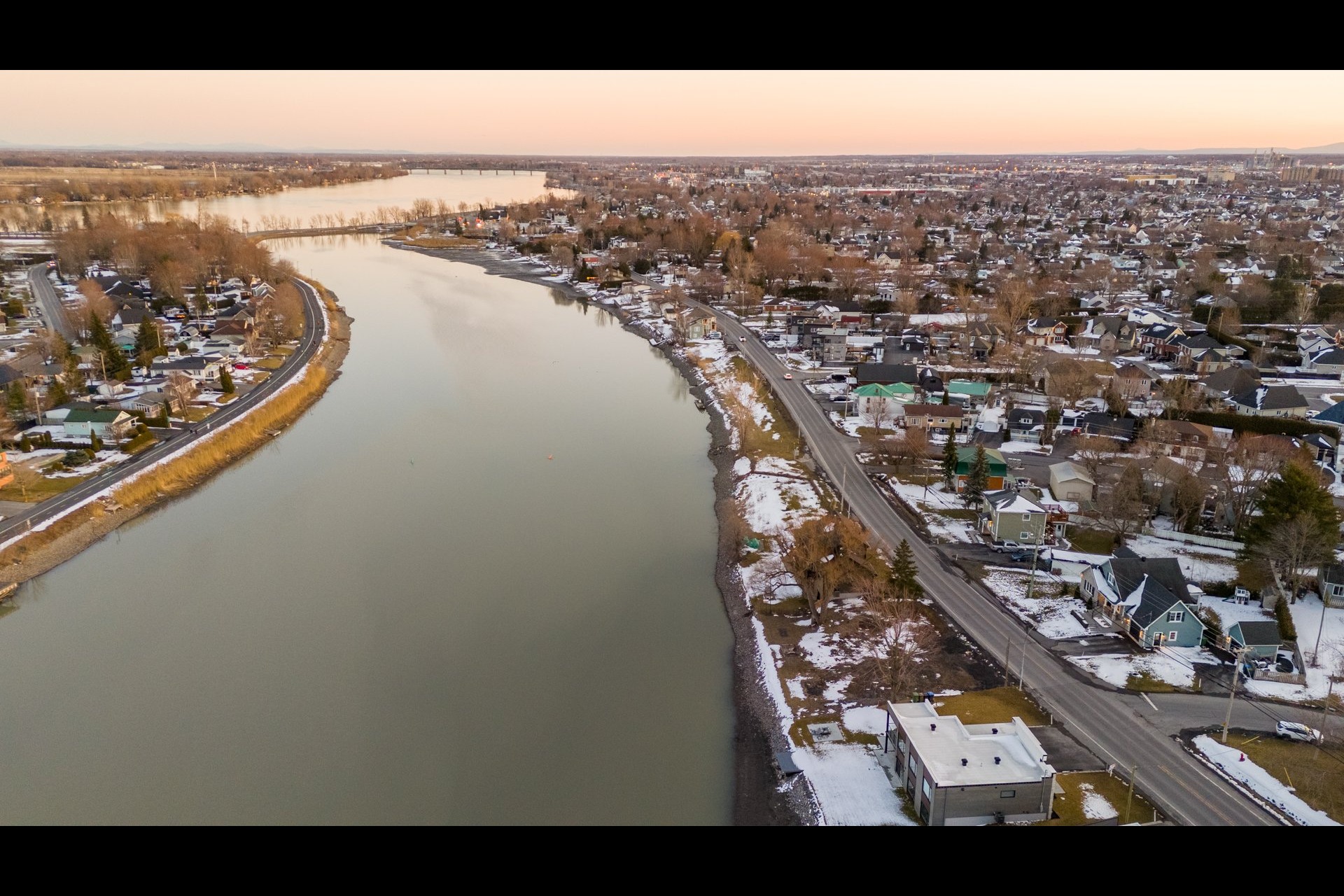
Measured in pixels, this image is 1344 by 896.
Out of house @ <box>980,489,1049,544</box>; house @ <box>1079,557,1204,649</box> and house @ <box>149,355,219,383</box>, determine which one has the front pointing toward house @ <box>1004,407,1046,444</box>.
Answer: house @ <box>149,355,219,383</box>

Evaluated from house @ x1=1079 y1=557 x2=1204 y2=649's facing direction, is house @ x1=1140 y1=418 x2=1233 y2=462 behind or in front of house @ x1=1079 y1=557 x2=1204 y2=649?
behind

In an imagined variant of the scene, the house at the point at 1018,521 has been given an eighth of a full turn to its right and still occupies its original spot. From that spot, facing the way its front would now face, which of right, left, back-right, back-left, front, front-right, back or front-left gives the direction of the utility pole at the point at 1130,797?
back-left

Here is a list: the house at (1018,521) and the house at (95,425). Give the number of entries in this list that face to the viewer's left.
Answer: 1

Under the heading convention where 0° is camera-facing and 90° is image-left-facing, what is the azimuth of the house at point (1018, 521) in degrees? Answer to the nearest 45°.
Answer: approximately 90°

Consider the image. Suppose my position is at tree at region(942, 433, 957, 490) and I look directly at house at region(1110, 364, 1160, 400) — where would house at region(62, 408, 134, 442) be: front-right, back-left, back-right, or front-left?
back-left

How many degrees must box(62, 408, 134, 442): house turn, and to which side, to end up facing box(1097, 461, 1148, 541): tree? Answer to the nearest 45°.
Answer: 0° — it already faces it

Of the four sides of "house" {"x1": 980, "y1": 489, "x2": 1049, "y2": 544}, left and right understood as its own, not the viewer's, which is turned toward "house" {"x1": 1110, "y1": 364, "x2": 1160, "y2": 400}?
right

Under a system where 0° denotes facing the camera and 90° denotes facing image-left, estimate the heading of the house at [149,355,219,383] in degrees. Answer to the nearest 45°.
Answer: approximately 315°

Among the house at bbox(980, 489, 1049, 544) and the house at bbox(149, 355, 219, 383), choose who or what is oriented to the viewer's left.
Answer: the house at bbox(980, 489, 1049, 544)

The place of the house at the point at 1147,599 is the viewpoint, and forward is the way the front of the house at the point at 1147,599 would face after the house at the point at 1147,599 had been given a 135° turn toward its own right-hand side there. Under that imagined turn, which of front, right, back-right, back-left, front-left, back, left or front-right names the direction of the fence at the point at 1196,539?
front
